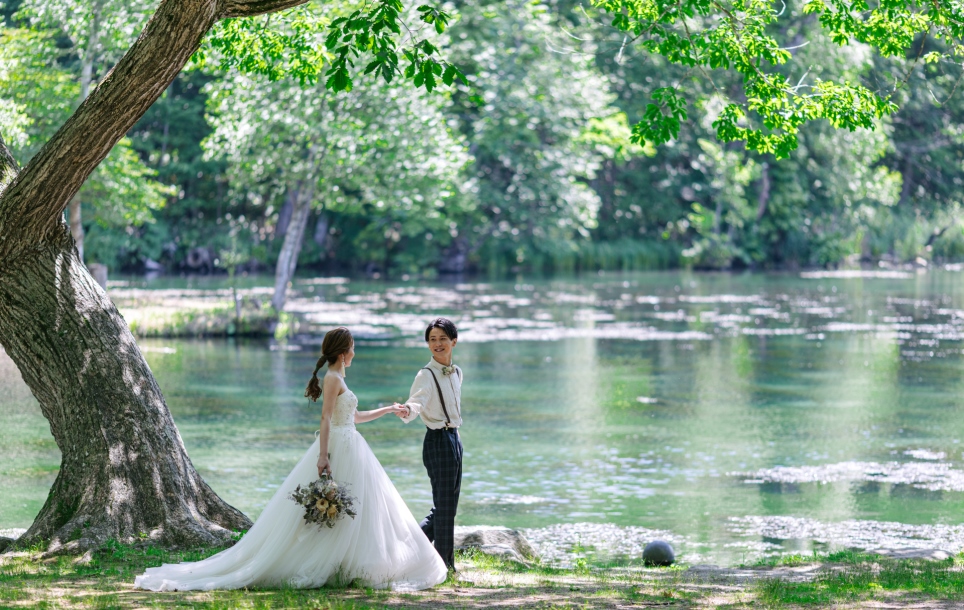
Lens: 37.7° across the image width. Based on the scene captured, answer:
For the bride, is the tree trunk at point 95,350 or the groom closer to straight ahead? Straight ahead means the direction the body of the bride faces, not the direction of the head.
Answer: the groom

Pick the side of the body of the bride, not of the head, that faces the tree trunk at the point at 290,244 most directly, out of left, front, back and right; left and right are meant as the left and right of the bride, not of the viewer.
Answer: left

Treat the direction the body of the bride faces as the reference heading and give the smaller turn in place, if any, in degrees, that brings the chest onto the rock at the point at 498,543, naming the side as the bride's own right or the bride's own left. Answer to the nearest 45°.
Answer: approximately 45° to the bride's own left

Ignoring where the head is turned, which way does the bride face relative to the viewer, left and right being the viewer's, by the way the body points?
facing to the right of the viewer

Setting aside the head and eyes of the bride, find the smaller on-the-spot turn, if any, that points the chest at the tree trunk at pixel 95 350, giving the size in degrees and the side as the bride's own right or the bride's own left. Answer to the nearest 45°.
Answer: approximately 135° to the bride's own left

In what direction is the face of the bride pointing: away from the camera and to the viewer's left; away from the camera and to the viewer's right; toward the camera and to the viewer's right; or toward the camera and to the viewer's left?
away from the camera and to the viewer's right

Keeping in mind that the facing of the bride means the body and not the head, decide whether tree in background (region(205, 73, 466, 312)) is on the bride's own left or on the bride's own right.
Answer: on the bride's own left

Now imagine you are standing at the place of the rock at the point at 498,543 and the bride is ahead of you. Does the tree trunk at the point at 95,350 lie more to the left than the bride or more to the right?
right
